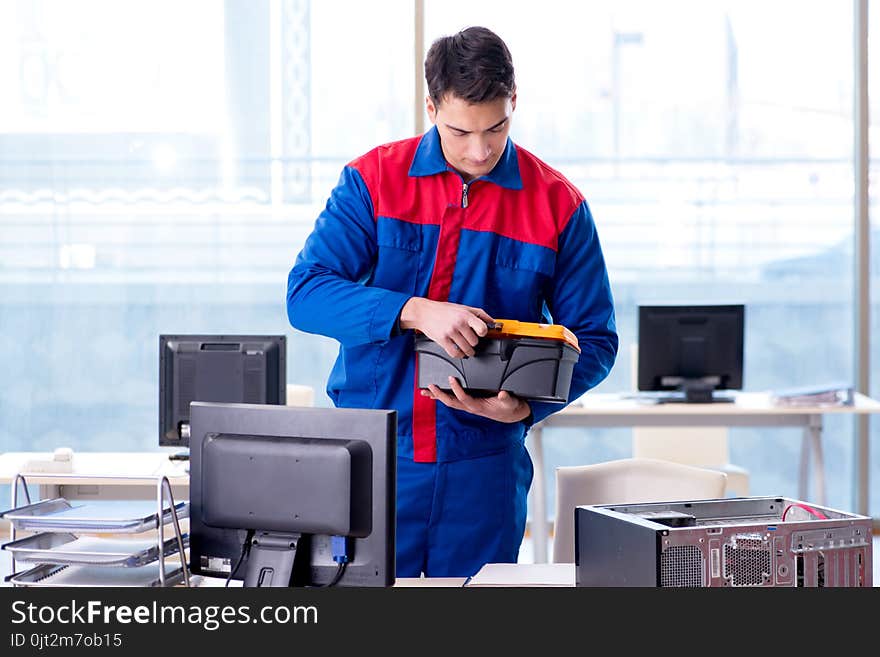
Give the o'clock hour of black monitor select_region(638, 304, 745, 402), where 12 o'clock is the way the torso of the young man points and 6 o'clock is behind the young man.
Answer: The black monitor is roughly at 7 o'clock from the young man.

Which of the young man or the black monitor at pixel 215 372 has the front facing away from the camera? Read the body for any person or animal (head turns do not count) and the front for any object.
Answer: the black monitor

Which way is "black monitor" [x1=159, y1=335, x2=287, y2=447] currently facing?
away from the camera

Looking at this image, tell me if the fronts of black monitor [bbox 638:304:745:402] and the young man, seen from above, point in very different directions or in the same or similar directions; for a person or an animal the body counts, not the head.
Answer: very different directions

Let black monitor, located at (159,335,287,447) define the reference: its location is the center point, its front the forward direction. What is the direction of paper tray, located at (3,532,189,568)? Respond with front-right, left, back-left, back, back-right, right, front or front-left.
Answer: back

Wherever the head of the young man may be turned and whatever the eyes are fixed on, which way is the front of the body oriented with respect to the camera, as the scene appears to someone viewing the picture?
toward the camera

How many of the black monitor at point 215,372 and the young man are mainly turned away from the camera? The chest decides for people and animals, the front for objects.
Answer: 1

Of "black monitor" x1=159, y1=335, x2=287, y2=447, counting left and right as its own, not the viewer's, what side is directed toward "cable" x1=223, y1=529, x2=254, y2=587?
back

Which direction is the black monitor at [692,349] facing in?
away from the camera

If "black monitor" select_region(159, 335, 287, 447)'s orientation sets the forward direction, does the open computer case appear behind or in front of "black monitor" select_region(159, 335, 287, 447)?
behind
